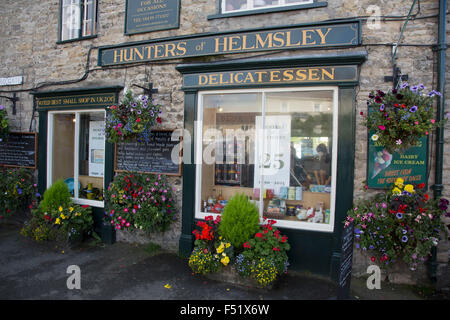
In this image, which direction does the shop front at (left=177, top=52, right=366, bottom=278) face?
toward the camera

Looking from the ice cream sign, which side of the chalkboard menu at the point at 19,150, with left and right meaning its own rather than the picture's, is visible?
left

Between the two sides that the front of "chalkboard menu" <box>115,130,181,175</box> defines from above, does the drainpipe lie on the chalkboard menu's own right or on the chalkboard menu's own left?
on the chalkboard menu's own left

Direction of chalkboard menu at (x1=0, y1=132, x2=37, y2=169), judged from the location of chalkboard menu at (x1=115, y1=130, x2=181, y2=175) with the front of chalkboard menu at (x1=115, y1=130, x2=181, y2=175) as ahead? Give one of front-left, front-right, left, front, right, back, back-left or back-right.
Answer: right

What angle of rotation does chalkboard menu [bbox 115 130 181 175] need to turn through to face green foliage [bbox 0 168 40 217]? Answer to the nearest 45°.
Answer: approximately 90° to its right

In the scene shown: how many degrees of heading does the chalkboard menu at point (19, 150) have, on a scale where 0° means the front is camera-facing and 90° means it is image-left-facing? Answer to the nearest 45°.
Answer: approximately 45°

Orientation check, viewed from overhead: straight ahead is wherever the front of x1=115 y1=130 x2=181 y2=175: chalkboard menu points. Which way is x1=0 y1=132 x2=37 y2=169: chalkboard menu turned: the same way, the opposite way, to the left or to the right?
the same way

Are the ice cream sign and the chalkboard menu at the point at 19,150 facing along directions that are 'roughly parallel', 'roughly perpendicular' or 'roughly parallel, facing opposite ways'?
roughly parallel

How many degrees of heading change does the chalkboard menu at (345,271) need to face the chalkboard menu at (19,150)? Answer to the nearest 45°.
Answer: approximately 45° to its right

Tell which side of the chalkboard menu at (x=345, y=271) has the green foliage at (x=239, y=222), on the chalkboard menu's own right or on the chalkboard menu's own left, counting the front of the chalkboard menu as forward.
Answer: on the chalkboard menu's own right

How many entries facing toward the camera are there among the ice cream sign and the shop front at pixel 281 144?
2

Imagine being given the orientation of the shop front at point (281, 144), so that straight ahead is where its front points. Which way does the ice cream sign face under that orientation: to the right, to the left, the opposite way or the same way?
the same way

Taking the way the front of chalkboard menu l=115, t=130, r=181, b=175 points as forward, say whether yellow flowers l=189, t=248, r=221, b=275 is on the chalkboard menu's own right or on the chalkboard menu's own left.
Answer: on the chalkboard menu's own left

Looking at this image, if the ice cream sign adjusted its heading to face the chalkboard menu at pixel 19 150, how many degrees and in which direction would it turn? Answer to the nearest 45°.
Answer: approximately 90° to its right

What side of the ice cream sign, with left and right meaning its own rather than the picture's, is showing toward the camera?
front
